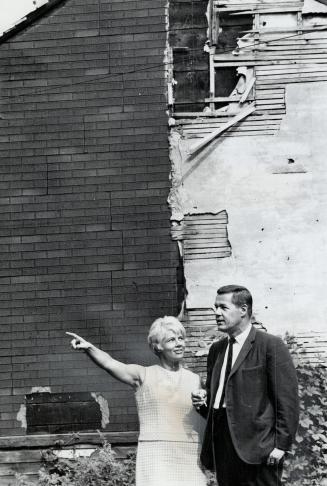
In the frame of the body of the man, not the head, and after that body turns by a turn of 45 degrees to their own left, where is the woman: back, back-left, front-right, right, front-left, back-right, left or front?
right

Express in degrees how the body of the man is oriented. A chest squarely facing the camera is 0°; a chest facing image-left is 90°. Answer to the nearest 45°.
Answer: approximately 45°

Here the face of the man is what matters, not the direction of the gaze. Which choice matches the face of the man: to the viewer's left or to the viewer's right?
to the viewer's left
